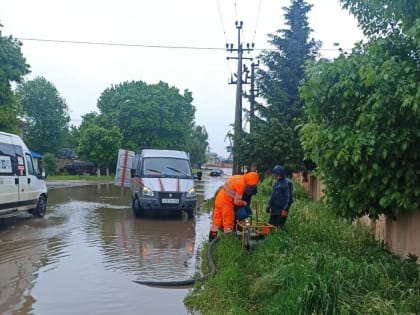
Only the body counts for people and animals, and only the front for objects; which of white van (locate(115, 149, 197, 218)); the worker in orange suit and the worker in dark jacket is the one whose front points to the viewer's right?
the worker in orange suit

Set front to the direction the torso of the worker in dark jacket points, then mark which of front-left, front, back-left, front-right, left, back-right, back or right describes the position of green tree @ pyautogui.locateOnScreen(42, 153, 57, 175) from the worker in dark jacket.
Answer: right

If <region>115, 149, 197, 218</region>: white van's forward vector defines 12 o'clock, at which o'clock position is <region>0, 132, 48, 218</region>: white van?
<region>0, 132, 48, 218</region>: white van is roughly at 2 o'clock from <region>115, 149, 197, 218</region>: white van.

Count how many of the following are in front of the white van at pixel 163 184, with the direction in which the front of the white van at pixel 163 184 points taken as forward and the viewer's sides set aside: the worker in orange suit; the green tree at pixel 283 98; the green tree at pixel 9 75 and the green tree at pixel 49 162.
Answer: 1

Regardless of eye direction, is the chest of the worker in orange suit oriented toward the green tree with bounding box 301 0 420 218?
yes

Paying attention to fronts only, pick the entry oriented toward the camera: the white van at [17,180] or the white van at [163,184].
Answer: the white van at [163,184]

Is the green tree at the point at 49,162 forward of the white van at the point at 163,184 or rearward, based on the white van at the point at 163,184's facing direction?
rearward

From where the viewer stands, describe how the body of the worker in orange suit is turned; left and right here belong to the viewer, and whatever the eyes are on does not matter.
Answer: facing to the right of the viewer

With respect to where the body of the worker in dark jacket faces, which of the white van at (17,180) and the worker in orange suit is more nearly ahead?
the worker in orange suit

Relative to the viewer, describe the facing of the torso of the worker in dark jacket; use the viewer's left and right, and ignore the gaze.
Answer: facing the viewer and to the left of the viewer

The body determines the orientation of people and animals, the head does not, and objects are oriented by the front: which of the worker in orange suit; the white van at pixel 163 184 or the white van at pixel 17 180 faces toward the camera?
the white van at pixel 163 184

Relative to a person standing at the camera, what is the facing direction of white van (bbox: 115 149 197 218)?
facing the viewer
